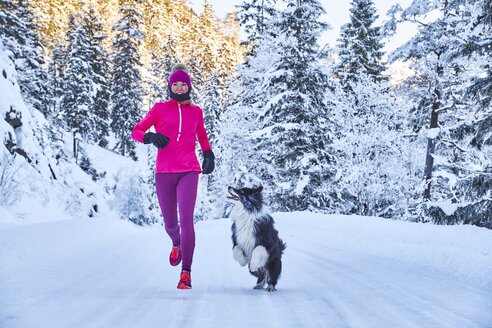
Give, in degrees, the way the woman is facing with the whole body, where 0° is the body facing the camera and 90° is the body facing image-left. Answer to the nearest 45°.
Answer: approximately 0°

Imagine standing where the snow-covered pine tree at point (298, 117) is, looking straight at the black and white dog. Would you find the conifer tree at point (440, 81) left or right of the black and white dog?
left

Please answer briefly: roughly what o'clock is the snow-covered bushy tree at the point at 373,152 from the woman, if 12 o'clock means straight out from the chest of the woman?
The snow-covered bushy tree is roughly at 7 o'clock from the woman.

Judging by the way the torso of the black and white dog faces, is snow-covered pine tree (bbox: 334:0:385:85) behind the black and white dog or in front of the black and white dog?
behind

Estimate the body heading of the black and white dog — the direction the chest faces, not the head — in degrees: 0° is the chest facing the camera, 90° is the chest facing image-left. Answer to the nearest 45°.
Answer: approximately 45°

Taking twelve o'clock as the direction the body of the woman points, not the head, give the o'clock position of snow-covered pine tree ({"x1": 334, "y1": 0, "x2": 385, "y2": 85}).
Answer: The snow-covered pine tree is roughly at 7 o'clock from the woman.

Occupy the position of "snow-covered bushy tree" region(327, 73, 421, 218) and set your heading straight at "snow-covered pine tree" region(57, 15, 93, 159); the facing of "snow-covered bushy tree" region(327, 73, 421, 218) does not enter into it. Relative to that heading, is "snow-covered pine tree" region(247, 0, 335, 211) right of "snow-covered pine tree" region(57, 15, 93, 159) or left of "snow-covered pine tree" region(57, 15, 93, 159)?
left
